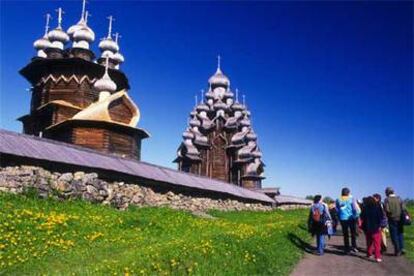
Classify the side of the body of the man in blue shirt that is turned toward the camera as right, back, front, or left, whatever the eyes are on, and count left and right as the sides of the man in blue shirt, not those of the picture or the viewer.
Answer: back

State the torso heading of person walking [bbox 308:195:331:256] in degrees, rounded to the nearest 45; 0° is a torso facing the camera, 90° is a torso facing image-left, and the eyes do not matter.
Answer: approximately 180°

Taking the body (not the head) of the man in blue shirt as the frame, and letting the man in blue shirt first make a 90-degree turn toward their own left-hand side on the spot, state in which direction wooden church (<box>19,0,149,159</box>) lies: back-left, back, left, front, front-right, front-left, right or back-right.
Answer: front-right

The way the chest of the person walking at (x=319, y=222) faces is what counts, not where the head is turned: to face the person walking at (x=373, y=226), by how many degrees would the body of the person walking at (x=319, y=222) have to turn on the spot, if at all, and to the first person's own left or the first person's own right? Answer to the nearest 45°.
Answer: approximately 135° to the first person's own right

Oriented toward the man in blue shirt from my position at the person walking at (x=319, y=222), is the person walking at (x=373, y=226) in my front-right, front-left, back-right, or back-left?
front-right

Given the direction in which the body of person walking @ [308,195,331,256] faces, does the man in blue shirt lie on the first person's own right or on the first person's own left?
on the first person's own right

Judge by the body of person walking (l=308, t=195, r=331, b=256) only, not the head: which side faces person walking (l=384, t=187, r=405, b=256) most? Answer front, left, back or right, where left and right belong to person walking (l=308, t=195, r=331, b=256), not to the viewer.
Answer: right

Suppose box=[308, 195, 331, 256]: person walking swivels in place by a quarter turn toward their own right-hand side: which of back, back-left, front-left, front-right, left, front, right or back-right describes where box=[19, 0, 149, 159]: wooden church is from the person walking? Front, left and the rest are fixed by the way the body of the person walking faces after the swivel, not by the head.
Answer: back-left

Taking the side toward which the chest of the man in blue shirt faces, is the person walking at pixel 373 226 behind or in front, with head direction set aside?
behind

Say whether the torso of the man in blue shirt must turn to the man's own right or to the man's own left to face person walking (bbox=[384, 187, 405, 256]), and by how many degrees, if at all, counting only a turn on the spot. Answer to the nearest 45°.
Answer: approximately 90° to the man's own right

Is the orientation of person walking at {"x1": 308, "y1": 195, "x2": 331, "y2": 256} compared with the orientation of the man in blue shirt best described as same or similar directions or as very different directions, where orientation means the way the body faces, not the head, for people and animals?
same or similar directions

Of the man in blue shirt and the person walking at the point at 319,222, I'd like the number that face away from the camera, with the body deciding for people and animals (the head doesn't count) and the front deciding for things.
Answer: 2
